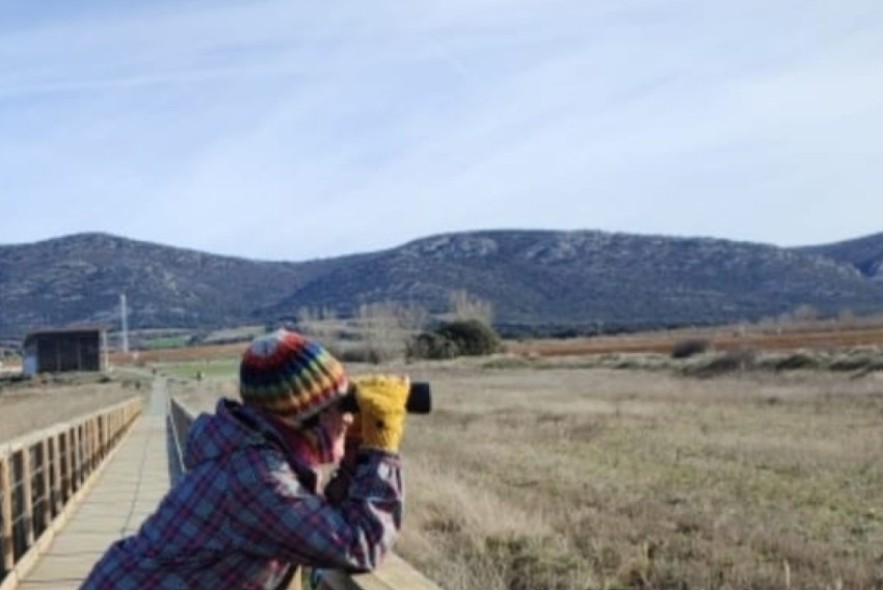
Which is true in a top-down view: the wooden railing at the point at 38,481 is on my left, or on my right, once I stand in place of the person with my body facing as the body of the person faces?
on my left

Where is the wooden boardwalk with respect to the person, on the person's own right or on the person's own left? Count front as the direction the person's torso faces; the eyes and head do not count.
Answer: on the person's own left

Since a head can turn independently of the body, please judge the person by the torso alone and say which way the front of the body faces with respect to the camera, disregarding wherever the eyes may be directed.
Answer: to the viewer's right

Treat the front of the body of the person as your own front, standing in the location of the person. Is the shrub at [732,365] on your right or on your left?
on your left
